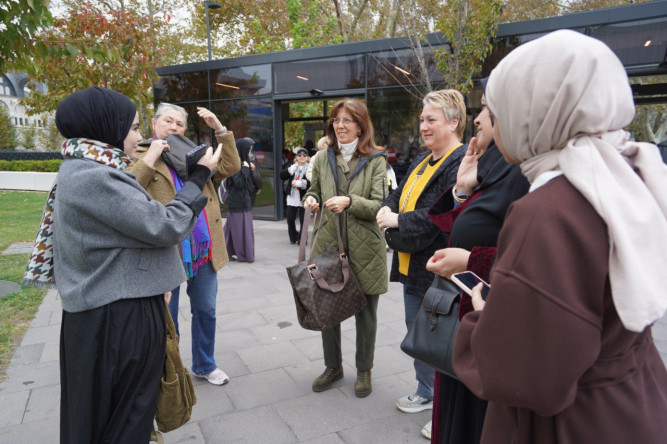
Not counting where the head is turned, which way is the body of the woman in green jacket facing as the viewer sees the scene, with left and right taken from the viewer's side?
facing the viewer and to the left of the viewer

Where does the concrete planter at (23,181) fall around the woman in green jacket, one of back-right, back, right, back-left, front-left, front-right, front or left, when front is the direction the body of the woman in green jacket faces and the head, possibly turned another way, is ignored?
right

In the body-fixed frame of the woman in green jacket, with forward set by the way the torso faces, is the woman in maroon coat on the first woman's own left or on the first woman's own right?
on the first woman's own left

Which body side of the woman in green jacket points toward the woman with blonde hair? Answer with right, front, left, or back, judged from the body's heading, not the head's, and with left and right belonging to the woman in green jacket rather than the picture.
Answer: left

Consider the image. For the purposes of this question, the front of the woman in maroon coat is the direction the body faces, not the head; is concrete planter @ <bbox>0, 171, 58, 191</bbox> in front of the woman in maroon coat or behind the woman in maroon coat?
in front

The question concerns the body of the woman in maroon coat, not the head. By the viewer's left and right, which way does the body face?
facing away from the viewer and to the left of the viewer

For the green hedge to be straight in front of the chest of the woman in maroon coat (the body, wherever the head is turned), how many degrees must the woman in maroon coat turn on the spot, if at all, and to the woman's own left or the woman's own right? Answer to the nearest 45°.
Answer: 0° — they already face it

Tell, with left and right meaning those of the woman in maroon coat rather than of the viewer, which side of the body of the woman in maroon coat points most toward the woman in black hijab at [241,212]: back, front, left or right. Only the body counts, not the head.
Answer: front

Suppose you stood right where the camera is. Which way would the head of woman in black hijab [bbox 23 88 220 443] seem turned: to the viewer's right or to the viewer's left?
to the viewer's right

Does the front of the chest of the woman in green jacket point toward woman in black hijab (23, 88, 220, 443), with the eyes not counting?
yes

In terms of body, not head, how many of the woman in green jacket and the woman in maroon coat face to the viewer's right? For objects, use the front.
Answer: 0

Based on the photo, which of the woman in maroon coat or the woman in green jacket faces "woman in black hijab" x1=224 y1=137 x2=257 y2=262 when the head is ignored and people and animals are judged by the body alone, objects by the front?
the woman in maroon coat

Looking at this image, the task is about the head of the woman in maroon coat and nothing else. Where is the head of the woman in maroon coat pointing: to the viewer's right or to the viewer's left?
to the viewer's left

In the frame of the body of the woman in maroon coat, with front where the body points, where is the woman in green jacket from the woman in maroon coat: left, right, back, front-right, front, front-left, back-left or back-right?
front

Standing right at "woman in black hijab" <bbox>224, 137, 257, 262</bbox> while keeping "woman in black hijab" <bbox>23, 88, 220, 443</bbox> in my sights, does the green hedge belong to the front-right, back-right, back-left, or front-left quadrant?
back-right

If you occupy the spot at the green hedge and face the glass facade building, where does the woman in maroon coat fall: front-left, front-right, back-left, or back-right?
front-right

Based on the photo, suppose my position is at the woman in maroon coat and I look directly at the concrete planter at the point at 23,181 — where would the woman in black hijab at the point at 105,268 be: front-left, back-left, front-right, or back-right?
front-left

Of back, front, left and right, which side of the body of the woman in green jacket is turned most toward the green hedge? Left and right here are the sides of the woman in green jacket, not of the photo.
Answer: right
